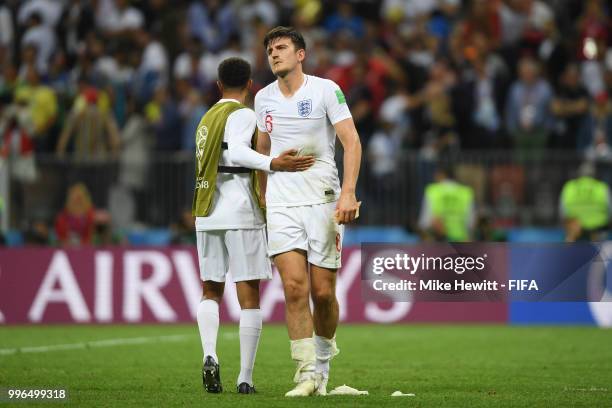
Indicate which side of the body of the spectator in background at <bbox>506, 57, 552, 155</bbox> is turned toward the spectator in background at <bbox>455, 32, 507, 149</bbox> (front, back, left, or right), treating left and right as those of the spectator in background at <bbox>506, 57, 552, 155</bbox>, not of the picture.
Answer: right

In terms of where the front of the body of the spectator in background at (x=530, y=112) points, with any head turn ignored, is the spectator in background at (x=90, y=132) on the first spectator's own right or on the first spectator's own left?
on the first spectator's own right

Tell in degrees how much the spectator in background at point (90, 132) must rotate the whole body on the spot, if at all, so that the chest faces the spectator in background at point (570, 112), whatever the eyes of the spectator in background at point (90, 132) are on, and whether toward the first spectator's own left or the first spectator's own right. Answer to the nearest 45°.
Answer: approximately 90° to the first spectator's own left

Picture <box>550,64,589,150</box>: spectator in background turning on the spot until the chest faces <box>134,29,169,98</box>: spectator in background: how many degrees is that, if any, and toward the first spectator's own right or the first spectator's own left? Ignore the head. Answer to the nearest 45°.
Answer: approximately 90° to the first spectator's own right
